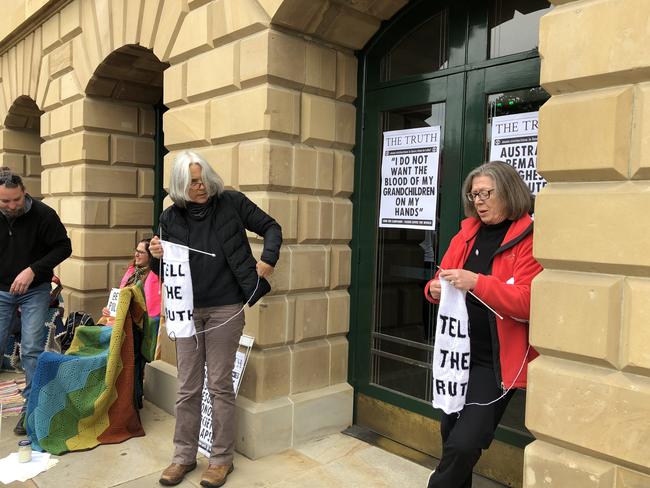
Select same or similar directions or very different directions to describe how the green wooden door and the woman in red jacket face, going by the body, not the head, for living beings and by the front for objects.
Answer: same or similar directions

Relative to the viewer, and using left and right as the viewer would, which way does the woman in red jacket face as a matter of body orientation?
facing the viewer and to the left of the viewer

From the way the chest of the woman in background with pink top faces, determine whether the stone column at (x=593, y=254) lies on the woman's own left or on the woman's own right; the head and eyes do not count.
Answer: on the woman's own left

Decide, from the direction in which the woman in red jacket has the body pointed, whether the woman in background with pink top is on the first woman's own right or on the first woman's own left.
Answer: on the first woman's own right

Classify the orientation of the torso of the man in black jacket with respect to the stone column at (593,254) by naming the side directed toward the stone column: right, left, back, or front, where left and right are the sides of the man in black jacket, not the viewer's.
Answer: left

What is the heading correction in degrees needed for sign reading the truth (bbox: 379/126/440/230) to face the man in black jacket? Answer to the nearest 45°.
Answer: approximately 45° to its right

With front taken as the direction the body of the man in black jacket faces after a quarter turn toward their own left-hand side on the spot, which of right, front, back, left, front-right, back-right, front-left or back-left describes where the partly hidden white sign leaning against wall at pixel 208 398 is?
front

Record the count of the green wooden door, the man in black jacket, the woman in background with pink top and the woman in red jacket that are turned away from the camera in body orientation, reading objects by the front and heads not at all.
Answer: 0

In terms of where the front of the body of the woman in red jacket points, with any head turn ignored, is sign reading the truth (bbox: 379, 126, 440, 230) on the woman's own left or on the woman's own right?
on the woman's own right

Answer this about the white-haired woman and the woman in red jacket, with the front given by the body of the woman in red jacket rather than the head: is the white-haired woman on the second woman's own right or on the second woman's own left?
on the second woman's own right

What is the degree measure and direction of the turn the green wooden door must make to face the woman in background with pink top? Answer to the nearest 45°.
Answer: approximately 45° to its right

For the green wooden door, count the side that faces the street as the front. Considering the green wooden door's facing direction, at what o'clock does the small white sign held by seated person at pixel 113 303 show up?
The small white sign held by seated person is roughly at 2 o'clock from the green wooden door.

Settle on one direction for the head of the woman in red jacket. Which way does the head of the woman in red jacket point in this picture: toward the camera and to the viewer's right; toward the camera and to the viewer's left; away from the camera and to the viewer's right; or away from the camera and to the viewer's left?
toward the camera and to the viewer's left

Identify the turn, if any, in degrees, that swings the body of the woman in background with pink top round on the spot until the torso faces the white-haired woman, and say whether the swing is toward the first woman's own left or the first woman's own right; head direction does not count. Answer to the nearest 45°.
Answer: approximately 45° to the first woman's own left

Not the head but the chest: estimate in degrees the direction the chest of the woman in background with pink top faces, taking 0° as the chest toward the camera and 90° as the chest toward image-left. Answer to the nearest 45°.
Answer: approximately 45°
